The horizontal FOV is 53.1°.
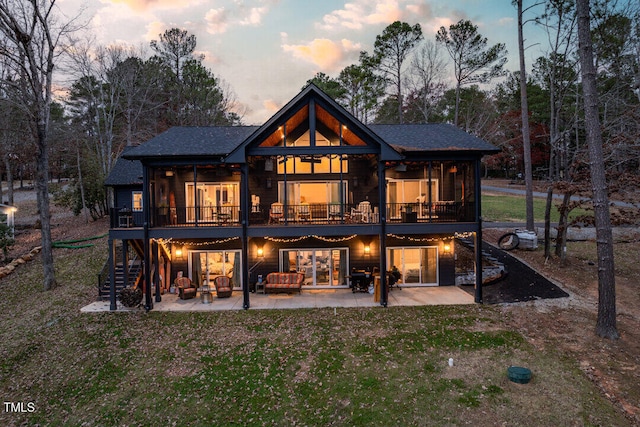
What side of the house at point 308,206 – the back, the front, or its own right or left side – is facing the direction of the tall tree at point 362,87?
back

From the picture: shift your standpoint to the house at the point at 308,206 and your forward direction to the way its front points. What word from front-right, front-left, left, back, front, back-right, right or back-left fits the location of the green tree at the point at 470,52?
back-left

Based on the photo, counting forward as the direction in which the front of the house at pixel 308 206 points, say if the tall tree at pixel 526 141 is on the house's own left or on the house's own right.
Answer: on the house's own left

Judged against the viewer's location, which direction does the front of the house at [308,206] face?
facing the viewer

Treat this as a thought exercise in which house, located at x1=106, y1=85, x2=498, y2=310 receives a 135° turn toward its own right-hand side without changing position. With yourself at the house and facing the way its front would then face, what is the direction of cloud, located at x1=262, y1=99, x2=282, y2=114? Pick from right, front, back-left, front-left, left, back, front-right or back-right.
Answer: front-right

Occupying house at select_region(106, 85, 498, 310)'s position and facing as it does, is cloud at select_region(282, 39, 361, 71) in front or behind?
behind
